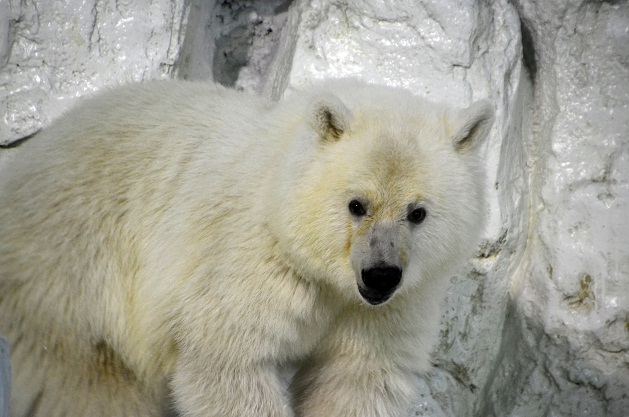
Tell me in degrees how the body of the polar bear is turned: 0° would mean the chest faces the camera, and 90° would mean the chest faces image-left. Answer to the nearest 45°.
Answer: approximately 315°
